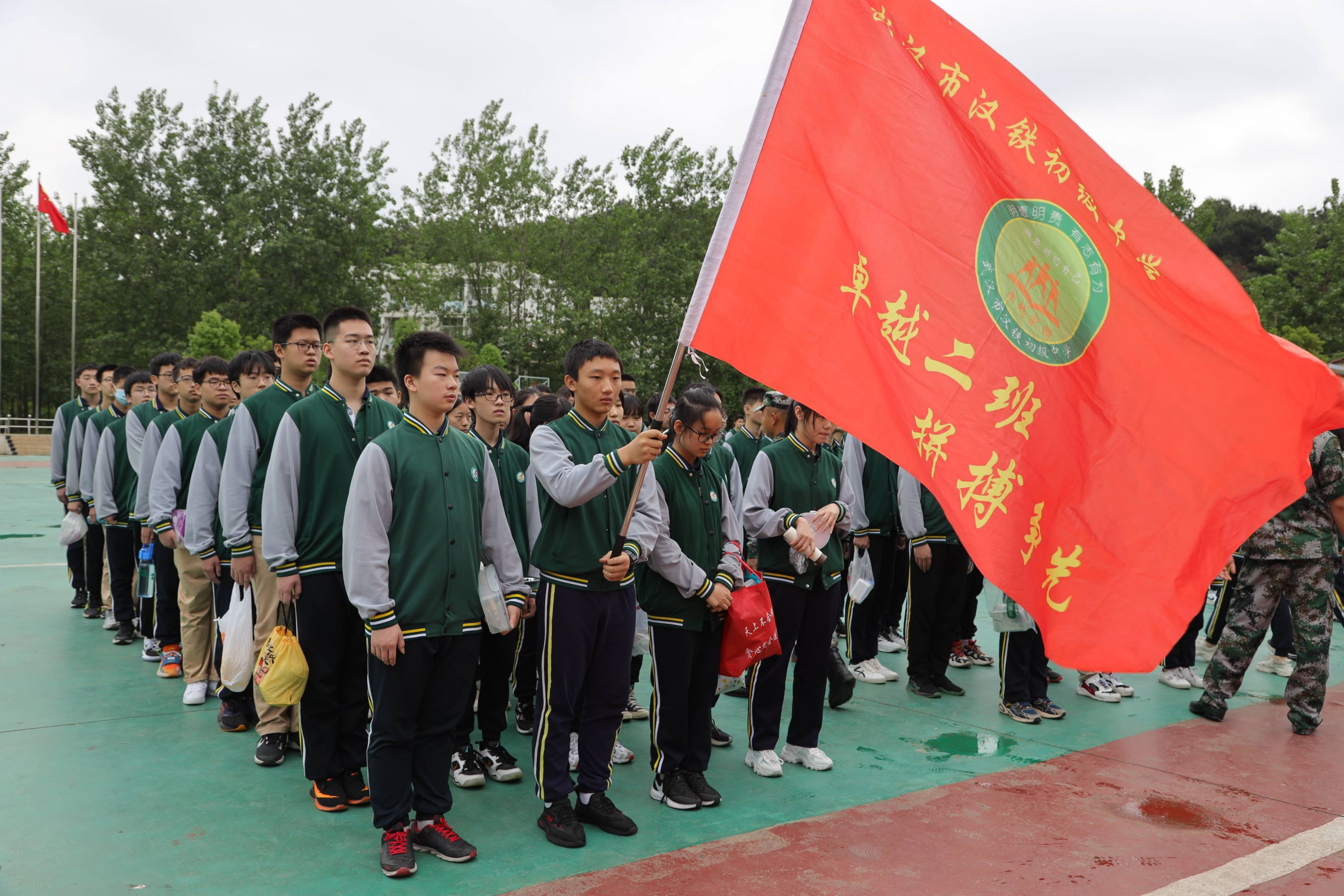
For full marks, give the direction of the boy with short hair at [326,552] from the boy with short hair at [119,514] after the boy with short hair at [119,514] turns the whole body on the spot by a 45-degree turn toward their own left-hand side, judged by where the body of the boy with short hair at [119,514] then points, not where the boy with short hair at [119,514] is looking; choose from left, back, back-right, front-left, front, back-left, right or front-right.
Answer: right

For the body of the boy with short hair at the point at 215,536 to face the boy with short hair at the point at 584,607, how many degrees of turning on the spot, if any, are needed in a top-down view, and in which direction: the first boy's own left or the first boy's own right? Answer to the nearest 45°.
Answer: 0° — they already face them

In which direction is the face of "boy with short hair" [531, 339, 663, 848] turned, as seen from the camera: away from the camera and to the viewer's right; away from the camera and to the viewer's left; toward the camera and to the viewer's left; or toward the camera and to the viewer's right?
toward the camera and to the viewer's right

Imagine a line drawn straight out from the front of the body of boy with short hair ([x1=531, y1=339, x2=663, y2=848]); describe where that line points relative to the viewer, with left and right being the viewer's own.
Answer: facing the viewer and to the right of the viewer

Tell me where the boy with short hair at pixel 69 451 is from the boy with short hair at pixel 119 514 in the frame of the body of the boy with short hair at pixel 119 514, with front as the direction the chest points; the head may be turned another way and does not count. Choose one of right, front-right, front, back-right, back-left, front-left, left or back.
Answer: back-left

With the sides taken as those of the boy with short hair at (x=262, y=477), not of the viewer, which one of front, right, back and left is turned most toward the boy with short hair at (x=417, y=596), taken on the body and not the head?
front

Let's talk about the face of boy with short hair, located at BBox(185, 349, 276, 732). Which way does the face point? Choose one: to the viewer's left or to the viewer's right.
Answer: to the viewer's right

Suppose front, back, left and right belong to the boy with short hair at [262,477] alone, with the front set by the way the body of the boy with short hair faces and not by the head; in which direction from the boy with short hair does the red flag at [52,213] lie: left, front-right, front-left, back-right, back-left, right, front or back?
back-left

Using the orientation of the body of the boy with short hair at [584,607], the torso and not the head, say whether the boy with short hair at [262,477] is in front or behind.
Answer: behind

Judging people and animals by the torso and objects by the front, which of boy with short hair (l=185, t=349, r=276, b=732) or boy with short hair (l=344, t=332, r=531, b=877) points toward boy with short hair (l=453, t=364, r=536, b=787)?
boy with short hair (l=185, t=349, r=276, b=732)

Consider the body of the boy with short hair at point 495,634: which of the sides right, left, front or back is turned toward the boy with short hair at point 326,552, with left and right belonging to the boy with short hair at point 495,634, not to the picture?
right
